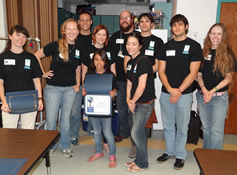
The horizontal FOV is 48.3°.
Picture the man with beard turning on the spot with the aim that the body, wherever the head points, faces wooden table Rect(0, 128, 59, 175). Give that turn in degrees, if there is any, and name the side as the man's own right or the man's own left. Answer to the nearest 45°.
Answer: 0° — they already face it

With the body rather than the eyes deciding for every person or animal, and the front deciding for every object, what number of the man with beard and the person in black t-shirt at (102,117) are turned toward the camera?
2

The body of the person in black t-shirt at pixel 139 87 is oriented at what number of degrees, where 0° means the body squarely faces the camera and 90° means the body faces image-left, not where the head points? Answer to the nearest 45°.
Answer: approximately 45°

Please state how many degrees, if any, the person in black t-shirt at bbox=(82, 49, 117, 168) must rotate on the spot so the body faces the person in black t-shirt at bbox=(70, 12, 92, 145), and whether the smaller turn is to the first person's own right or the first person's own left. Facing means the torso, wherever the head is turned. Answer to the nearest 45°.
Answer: approximately 180°

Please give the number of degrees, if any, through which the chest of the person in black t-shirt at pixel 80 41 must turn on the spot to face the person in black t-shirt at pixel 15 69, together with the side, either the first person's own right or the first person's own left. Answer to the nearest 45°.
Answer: approximately 45° to the first person's own right

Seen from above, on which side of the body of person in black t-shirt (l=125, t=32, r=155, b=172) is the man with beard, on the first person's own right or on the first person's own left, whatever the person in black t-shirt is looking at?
on the first person's own right

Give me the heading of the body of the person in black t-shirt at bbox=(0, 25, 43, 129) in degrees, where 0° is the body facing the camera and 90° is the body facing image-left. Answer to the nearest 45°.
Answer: approximately 0°

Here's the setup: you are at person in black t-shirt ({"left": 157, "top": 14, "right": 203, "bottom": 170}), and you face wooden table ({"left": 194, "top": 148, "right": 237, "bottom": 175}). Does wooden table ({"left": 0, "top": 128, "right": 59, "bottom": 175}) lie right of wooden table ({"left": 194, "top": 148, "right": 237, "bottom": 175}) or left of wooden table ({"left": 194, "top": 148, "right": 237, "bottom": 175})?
right

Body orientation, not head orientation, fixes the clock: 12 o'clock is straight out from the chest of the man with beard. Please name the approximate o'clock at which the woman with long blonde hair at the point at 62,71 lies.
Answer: The woman with long blonde hair is roughly at 2 o'clock from the man with beard.
